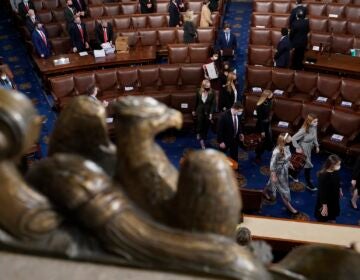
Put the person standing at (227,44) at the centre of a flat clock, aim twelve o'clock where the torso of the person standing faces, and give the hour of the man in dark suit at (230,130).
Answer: The man in dark suit is roughly at 12 o'clock from the person standing.

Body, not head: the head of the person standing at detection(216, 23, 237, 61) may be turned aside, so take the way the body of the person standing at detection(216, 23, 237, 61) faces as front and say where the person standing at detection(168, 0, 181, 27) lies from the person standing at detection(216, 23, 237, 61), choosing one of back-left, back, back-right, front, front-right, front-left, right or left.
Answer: back-right

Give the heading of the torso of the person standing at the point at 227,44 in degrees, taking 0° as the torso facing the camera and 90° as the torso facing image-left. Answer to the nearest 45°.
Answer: approximately 0°

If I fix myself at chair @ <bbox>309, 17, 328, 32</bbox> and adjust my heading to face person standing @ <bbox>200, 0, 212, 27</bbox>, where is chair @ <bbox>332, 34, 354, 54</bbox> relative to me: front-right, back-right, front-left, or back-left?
back-left

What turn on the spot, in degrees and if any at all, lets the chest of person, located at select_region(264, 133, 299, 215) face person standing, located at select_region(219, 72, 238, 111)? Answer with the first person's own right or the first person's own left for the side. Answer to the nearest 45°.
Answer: approximately 135° to the first person's own left

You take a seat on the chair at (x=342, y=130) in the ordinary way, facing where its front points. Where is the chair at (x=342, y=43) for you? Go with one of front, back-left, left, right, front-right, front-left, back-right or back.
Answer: back-right

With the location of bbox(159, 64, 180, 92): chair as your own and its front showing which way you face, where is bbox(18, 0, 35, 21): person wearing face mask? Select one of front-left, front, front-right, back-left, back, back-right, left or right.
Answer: back-right

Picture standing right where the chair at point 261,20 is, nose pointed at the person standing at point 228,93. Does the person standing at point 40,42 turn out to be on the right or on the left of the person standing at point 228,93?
right
